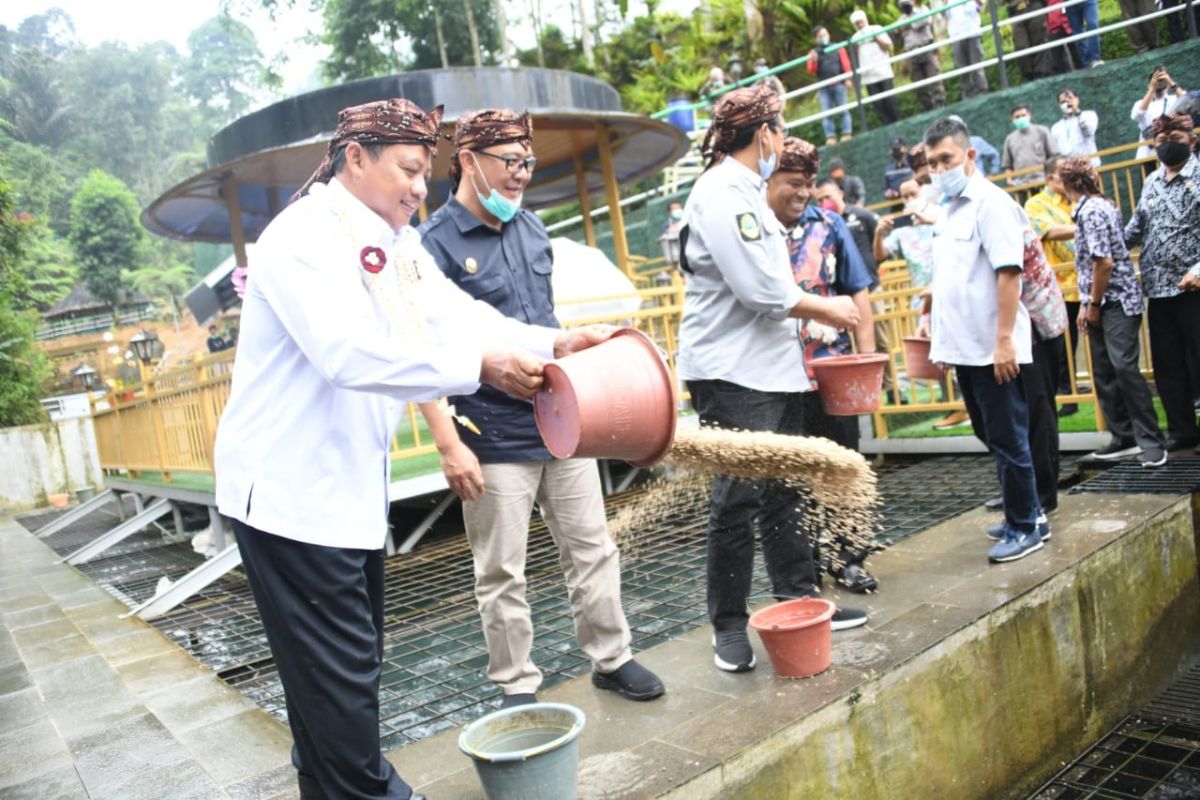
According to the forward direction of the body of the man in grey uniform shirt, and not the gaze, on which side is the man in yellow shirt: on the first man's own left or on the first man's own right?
on the first man's own left

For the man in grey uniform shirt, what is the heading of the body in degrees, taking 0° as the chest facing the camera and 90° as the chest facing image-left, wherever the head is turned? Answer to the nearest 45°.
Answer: approximately 270°

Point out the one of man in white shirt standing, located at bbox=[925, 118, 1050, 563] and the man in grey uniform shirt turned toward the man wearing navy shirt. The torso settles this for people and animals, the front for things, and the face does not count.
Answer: the man in white shirt standing

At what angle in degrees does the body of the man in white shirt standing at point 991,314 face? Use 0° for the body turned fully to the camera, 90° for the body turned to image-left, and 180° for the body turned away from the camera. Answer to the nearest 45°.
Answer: approximately 45°

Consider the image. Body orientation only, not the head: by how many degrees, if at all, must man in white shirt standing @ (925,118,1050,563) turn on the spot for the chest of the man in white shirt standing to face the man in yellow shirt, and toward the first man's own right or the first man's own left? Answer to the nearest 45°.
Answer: approximately 135° to the first man's own right

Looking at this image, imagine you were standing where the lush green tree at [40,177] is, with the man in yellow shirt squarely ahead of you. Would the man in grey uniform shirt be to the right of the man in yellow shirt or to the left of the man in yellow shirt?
right

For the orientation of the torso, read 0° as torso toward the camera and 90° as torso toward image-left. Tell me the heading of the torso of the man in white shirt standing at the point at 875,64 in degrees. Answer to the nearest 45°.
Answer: approximately 45°

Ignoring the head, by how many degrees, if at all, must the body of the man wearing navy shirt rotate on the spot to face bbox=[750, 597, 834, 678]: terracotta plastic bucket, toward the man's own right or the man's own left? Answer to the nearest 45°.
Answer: approximately 45° to the man's own left

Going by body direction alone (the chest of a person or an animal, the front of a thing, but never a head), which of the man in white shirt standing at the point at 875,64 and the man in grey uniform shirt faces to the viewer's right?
the man in grey uniform shirt

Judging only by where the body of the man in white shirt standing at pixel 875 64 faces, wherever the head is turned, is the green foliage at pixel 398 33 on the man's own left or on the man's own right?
on the man's own right
